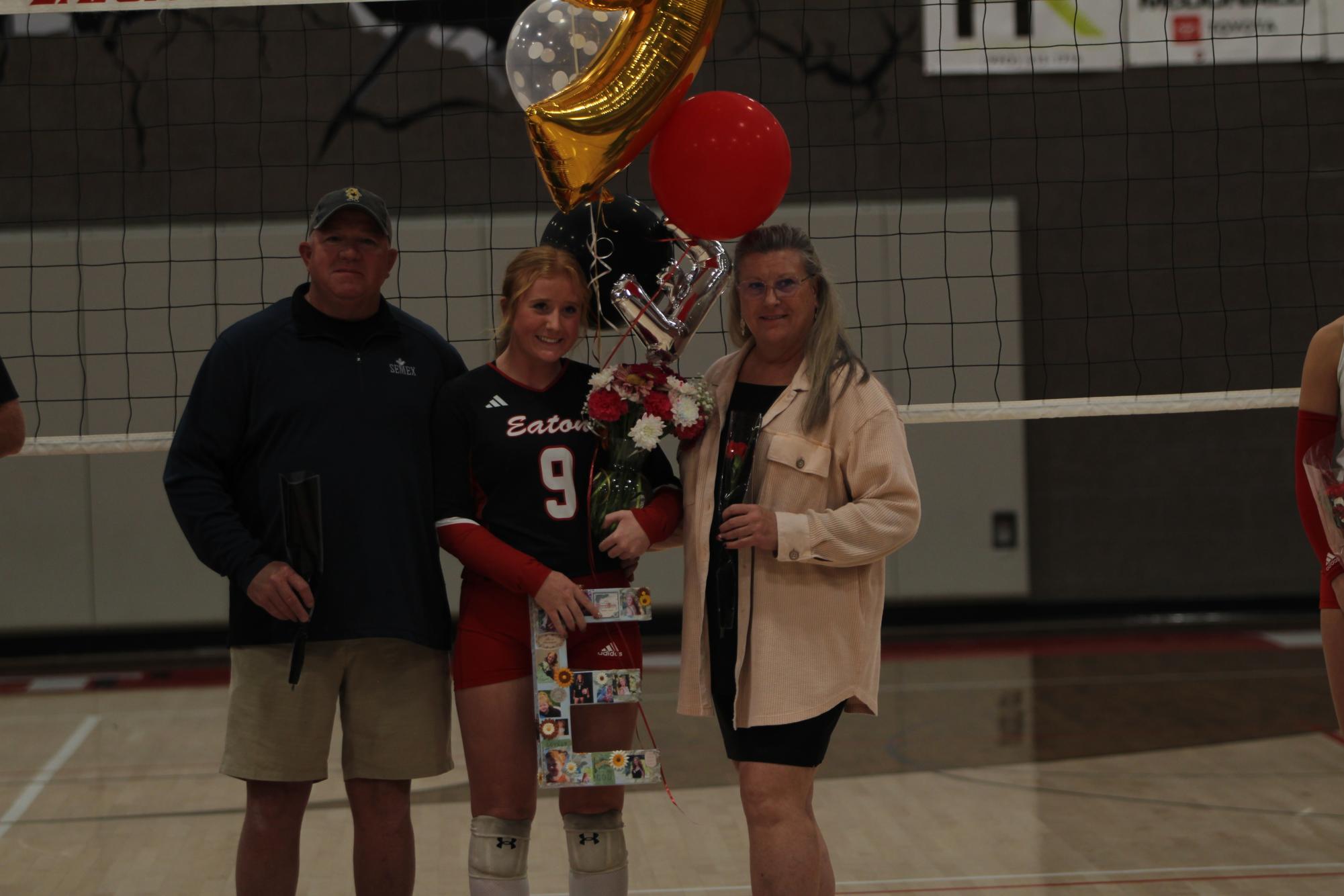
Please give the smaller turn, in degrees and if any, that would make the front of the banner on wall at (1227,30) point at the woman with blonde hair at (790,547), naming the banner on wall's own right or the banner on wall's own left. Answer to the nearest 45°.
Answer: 0° — it already faces them

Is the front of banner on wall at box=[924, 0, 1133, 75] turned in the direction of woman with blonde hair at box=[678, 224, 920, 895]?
yes

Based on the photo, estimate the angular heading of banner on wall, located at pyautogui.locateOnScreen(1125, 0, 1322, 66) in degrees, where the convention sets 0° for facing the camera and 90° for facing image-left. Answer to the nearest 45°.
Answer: approximately 0°

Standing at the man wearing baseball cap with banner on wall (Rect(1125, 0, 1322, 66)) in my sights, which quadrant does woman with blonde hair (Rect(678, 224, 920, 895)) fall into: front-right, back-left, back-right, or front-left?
front-right

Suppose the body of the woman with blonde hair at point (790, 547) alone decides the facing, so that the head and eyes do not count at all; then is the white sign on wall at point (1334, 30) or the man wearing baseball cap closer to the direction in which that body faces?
the man wearing baseball cap

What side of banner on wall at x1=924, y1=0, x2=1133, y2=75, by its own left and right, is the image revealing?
front

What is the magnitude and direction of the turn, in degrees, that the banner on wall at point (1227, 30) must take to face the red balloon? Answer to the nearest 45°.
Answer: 0° — it already faces it

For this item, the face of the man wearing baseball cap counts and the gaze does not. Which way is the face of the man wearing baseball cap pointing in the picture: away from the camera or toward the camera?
toward the camera

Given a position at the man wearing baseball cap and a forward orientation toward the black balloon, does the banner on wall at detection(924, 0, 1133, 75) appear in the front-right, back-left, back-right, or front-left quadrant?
front-left

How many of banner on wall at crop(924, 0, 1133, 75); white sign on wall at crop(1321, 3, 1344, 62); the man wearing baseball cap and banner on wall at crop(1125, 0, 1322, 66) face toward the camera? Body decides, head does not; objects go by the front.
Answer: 4

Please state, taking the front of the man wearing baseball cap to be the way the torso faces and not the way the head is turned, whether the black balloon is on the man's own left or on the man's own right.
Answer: on the man's own left

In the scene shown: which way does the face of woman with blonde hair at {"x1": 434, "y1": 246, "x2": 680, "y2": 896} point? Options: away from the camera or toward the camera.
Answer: toward the camera

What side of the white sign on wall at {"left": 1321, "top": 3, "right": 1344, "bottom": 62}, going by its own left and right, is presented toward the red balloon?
front

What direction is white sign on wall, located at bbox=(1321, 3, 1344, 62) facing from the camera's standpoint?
toward the camera

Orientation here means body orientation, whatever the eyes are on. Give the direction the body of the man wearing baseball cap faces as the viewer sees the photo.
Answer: toward the camera
